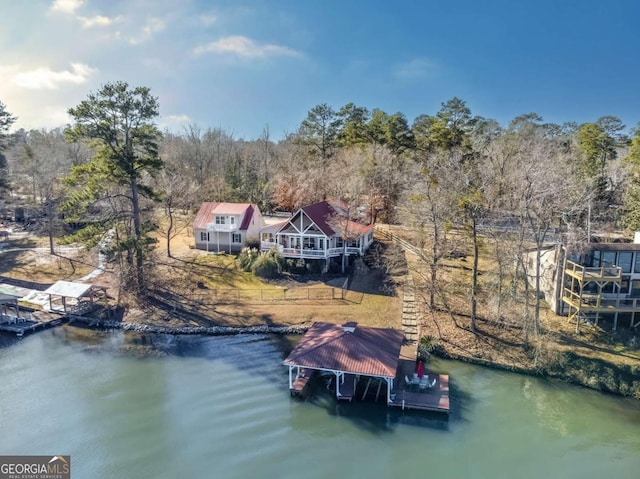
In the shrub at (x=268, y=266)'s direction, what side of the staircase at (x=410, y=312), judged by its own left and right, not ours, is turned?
right

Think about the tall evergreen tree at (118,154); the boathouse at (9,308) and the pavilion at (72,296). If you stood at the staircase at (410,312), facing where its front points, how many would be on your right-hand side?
3

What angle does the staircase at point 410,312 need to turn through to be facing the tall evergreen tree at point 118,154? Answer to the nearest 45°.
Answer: approximately 90° to its right

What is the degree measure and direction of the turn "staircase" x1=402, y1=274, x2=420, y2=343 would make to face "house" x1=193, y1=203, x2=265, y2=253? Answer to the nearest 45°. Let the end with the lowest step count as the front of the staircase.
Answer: approximately 135° to its right

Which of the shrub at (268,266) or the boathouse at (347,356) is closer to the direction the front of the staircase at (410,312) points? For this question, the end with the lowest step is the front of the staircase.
the boathouse

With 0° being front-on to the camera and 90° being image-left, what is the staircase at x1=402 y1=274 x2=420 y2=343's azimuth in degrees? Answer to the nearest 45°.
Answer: approximately 0°

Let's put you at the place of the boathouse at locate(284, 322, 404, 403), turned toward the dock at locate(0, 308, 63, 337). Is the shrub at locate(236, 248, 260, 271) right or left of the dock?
right

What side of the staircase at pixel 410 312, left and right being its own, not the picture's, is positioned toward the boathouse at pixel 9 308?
right

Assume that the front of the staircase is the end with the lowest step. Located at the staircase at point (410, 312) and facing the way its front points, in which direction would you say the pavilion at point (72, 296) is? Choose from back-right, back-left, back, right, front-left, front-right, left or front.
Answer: right

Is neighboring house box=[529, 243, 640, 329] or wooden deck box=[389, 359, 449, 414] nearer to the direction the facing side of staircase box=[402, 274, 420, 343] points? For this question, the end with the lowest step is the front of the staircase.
the wooden deck

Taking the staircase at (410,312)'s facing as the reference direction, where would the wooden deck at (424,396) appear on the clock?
The wooden deck is roughly at 12 o'clock from the staircase.

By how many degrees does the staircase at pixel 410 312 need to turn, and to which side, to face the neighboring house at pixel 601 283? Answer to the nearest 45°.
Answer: approximately 90° to its left

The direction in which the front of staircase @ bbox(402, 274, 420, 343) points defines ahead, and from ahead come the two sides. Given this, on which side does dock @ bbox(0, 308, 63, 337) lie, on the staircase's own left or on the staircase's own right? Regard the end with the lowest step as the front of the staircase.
on the staircase's own right
